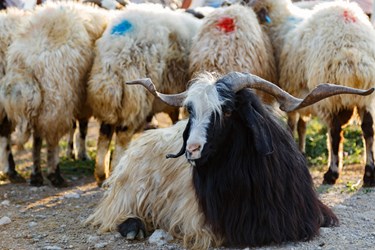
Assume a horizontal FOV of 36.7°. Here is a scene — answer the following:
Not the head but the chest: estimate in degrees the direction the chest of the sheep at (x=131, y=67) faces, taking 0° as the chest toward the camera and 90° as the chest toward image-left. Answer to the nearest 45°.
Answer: approximately 225°

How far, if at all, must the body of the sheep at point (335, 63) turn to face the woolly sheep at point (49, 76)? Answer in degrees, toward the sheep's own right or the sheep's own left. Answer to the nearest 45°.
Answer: approximately 45° to the sheep's own left

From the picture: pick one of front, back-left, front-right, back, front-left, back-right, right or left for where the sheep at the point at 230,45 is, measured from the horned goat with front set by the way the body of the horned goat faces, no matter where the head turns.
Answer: back-left

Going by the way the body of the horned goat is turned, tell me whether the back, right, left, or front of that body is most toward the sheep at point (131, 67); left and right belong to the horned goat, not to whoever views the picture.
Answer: back

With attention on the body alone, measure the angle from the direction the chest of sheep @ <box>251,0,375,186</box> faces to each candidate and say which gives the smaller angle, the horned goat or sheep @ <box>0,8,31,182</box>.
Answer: the sheep

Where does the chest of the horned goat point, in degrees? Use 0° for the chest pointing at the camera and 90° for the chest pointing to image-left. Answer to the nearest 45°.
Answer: approximately 315°

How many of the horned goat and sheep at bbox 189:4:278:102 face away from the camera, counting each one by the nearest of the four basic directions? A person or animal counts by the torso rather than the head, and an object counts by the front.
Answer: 1

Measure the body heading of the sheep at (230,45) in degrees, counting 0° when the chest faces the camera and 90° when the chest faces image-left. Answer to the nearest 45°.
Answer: approximately 180°

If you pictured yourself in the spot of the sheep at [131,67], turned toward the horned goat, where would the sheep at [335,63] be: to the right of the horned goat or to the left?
left

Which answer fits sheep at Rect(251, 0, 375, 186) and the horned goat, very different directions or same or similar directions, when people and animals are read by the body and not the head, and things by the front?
very different directions

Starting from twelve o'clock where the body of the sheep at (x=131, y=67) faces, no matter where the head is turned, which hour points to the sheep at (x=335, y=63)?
the sheep at (x=335, y=63) is roughly at 2 o'clock from the sheep at (x=131, y=67).

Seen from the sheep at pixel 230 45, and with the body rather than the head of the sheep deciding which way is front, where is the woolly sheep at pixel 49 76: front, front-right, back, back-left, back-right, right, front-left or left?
left

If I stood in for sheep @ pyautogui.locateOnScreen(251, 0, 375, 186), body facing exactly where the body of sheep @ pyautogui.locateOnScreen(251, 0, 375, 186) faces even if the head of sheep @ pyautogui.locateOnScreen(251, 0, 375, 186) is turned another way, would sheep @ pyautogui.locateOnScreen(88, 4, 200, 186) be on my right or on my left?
on my left

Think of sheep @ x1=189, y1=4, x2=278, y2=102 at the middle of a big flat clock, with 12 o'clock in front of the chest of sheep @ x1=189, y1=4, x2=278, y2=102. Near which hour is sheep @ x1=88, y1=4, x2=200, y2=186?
sheep @ x1=88, y1=4, x2=200, y2=186 is roughly at 9 o'clock from sheep @ x1=189, y1=4, x2=278, y2=102.

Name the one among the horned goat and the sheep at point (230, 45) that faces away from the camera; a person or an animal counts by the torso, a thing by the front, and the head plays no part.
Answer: the sheep
